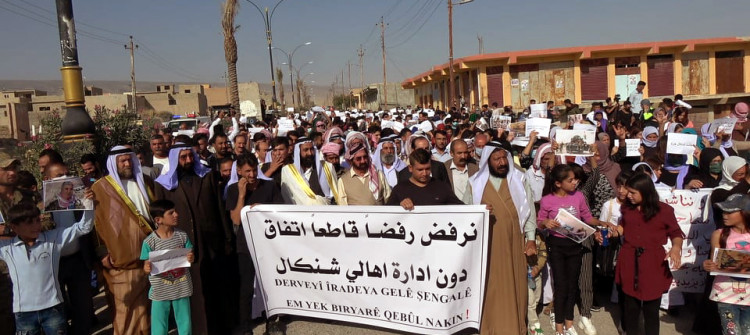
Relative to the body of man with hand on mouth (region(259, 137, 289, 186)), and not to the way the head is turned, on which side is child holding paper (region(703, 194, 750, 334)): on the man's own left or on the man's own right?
on the man's own left

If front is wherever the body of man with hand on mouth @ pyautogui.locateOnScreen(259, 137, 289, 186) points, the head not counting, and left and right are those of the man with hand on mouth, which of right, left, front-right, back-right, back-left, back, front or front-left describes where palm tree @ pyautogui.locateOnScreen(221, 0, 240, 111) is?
back

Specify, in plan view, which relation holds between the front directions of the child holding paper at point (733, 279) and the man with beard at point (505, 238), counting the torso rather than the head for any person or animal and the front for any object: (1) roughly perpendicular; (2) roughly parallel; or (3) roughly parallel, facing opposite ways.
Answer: roughly parallel

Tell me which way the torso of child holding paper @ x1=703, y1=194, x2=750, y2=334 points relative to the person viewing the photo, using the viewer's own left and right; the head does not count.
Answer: facing the viewer

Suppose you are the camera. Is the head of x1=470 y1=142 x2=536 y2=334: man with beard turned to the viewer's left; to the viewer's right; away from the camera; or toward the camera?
toward the camera

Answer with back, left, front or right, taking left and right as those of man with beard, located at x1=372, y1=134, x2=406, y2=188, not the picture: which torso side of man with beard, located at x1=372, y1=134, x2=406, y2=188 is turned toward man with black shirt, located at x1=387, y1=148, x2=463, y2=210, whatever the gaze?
front

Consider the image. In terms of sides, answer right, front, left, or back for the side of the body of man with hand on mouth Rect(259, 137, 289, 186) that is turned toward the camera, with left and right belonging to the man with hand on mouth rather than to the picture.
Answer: front

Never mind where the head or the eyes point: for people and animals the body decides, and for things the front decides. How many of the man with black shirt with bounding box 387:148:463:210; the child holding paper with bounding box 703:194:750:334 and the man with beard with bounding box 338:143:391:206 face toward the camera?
3

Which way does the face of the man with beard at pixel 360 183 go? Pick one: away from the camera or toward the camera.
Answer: toward the camera

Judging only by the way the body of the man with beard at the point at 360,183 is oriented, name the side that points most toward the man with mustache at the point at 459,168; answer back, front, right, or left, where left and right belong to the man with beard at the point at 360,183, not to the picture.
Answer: left

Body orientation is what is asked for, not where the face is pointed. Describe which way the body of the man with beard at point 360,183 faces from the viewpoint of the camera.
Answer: toward the camera

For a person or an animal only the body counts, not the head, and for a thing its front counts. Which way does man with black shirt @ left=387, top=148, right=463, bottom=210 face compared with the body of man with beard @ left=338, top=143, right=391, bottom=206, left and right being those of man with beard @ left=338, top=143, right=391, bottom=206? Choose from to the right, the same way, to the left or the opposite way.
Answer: the same way

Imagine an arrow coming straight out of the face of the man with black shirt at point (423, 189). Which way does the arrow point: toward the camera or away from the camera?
toward the camera

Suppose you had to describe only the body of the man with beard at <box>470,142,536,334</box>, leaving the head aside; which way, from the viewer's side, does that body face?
toward the camera

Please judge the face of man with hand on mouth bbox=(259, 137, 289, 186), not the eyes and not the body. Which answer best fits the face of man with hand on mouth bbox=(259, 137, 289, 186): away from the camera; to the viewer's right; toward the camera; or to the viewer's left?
toward the camera

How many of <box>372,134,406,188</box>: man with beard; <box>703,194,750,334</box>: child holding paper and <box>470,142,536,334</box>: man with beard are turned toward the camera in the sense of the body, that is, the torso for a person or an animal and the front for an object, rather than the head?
3
